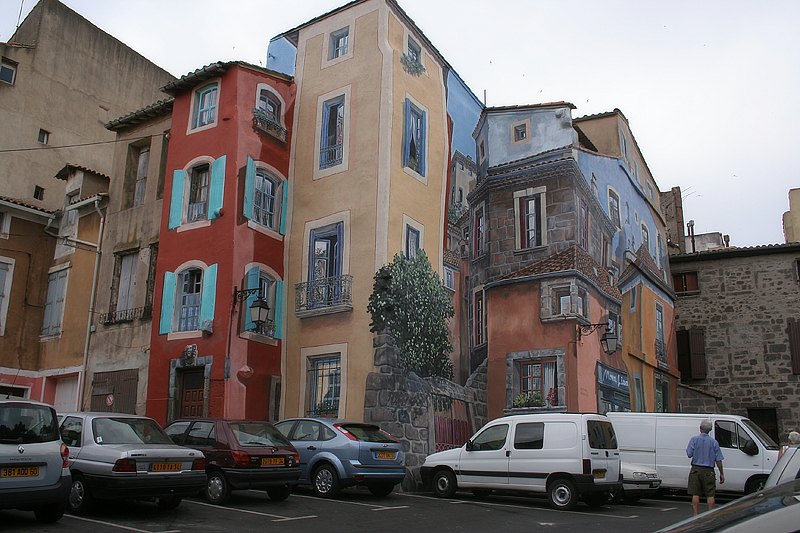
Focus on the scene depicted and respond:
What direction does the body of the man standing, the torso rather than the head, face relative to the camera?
away from the camera

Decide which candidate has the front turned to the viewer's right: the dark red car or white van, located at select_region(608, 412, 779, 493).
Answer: the white van

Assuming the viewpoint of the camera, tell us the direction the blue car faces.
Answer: facing away from the viewer and to the left of the viewer

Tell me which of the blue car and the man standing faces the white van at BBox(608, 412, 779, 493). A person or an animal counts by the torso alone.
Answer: the man standing

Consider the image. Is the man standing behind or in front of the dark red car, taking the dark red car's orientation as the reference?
behind

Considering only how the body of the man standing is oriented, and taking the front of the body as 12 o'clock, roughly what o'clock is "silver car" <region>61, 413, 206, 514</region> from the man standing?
The silver car is roughly at 8 o'clock from the man standing.

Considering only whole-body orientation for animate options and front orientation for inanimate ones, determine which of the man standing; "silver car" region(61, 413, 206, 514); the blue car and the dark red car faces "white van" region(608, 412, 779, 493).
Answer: the man standing

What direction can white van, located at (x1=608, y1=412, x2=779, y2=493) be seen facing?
to the viewer's right

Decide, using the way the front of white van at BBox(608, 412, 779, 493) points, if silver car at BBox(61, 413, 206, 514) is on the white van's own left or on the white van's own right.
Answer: on the white van's own right

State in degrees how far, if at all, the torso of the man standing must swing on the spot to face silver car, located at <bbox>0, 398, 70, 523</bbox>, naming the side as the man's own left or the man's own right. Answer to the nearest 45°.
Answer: approximately 135° to the man's own left

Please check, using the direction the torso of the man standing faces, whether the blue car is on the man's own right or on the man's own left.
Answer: on the man's own left

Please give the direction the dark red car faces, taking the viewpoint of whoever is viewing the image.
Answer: facing away from the viewer and to the left of the viewer

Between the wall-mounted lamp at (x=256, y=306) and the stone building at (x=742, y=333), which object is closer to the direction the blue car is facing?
the wall-mounted lamp

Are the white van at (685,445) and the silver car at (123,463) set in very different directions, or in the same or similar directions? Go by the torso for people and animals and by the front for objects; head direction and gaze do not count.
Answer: very different directions

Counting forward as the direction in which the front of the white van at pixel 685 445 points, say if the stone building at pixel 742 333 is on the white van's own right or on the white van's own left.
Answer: on the white van's own left
